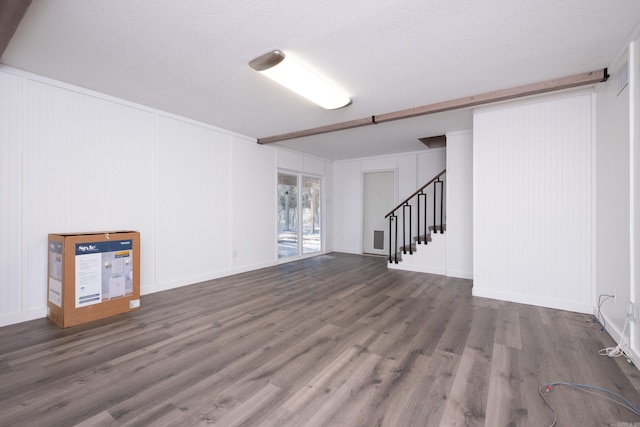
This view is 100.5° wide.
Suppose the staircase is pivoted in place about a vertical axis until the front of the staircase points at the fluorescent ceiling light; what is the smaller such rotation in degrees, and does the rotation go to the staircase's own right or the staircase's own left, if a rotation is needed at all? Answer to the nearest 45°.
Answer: approximately 90° to the staircase's own left

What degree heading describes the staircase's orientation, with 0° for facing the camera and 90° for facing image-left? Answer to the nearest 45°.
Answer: approximately 90°

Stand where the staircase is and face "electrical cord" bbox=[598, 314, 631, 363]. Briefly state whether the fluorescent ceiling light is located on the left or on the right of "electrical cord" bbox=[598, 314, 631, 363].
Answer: right

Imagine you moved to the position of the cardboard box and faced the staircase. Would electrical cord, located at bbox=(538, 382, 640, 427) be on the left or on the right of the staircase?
right

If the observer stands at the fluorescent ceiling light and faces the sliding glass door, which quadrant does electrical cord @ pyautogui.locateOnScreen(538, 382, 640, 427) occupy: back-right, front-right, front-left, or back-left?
back-right

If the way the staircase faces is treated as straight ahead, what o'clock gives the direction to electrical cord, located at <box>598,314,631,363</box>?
The electrical cord is roughly at 8 o'clock from the staircase.

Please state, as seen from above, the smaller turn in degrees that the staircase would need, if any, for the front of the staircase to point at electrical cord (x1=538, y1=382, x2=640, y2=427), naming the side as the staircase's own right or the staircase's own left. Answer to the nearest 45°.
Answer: approximately 90° to the staircase's own left

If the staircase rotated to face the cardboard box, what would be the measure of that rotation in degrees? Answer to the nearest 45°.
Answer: approximately 45° to its left

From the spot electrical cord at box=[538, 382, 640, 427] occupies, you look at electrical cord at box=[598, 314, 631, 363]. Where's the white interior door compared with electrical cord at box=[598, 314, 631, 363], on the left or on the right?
left
